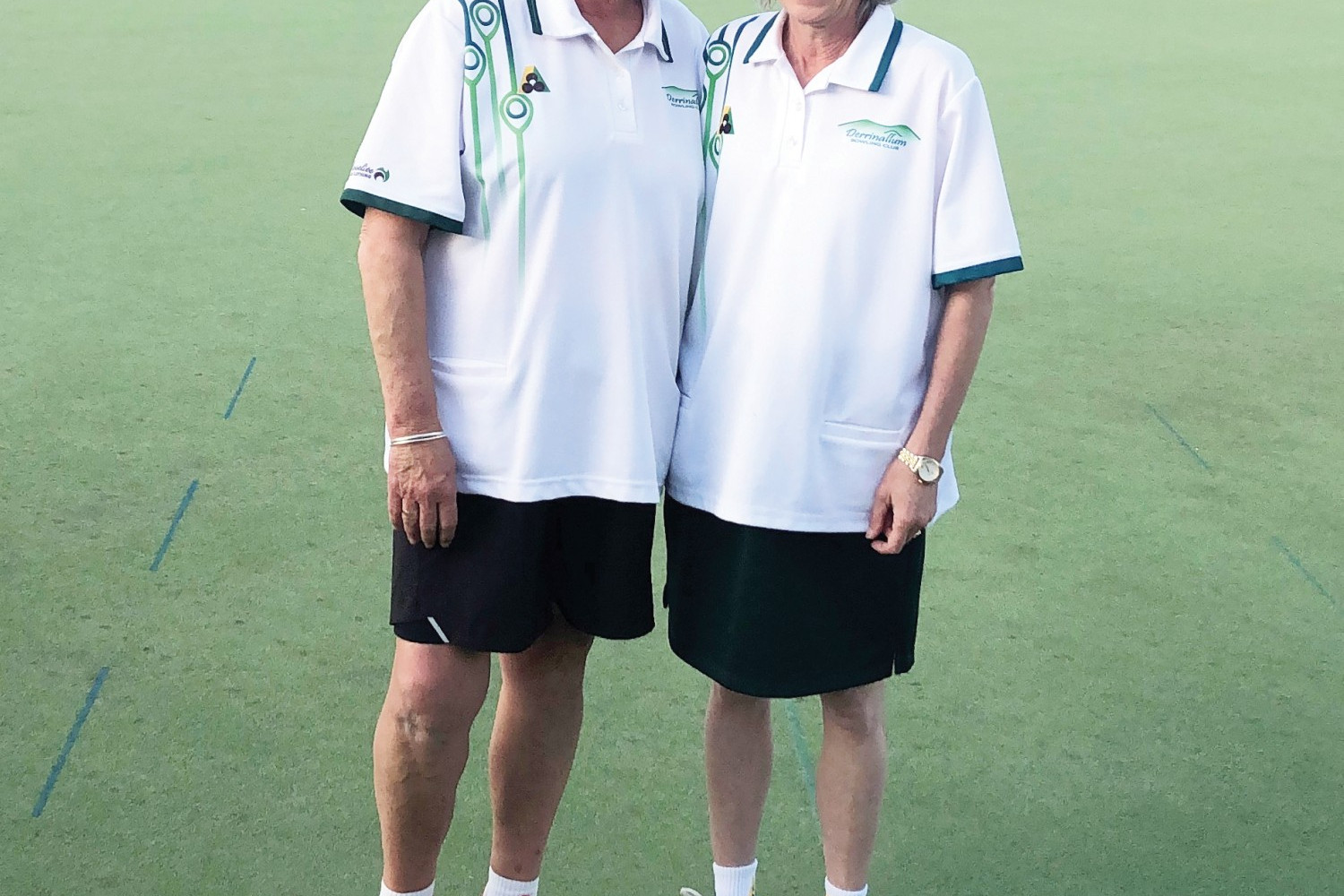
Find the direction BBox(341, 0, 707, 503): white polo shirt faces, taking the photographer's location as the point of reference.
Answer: facing the viewer and to the right of the viewer
